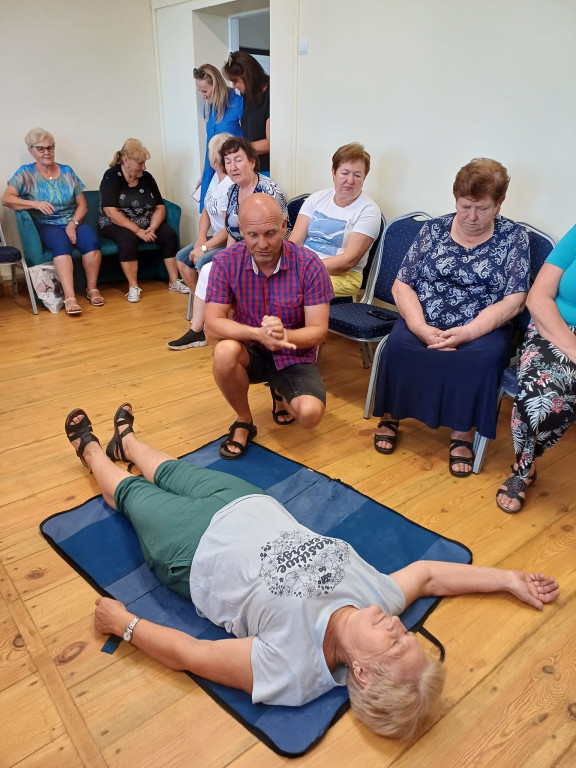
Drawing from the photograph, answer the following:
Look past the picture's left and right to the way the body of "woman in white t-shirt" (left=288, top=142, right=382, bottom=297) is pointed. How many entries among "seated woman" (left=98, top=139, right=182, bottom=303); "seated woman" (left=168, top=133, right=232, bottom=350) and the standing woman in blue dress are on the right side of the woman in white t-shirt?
3

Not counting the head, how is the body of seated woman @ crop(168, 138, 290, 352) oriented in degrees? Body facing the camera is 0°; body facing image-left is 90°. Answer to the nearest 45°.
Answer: approximately 45°

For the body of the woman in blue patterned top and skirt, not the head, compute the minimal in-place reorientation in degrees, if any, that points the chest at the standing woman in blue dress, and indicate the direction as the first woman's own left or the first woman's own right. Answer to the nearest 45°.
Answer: approximately 90° to the first woman's own right

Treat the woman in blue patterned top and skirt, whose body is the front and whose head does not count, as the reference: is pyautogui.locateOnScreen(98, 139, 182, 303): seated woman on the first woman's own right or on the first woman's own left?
on the first woman's own right

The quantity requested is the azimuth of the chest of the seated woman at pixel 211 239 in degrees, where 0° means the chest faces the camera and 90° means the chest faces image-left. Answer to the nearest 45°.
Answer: approximately 45°

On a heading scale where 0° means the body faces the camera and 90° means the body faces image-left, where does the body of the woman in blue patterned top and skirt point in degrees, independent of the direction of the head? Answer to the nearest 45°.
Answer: approximately 45°
